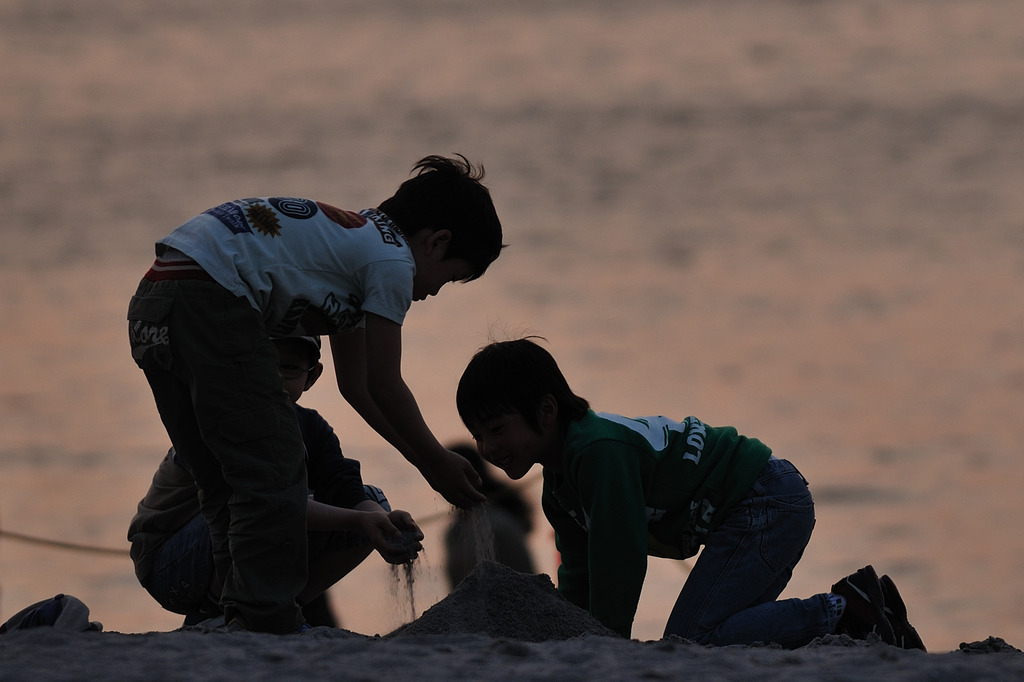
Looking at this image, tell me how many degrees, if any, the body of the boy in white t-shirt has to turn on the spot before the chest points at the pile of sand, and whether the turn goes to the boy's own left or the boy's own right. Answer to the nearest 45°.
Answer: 0° — they already face it

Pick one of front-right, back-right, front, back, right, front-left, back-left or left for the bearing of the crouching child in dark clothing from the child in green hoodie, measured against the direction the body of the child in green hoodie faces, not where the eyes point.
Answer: front

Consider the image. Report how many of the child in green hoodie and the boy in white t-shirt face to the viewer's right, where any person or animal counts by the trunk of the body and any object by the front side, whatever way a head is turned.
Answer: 1

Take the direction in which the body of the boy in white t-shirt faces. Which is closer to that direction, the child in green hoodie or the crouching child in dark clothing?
the child in green hoodie

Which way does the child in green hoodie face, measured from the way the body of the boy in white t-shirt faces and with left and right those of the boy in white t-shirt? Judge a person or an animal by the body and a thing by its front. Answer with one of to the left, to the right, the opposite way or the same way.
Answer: the opposite way

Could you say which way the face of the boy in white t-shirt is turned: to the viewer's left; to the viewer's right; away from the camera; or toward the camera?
to the viewer's right

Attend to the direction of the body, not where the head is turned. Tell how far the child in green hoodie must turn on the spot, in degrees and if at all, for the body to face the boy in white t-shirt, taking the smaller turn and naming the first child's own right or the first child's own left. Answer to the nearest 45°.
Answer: approximately 45° to the first child's own left

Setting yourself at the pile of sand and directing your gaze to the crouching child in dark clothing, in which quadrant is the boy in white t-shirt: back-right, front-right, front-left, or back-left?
front-left

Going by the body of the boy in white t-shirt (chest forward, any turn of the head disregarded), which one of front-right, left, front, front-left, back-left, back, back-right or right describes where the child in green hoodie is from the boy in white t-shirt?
front

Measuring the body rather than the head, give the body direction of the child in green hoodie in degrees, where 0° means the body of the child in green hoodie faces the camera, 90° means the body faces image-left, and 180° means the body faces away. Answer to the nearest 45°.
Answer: approximately 90°

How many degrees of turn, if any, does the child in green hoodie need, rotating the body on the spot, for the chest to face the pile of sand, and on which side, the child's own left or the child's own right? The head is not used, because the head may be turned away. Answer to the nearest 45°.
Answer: approximately 45° to the child's own left

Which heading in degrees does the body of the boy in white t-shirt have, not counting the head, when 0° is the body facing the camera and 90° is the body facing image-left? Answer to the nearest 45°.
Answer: approximately 270°
